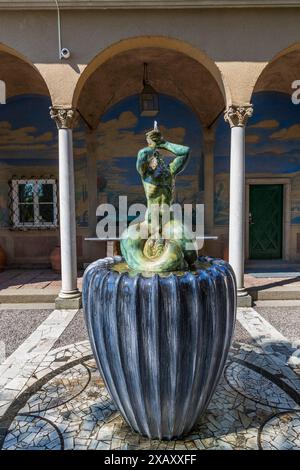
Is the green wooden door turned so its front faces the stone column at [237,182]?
yes

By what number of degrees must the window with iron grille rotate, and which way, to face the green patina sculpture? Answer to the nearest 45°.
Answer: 0° — it already faces it

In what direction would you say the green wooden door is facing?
toward the camera

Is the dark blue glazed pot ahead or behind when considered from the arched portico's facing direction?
ahead

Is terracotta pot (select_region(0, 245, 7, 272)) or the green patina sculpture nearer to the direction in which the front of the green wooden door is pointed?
the green patina sculpture

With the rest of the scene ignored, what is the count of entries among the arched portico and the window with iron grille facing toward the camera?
2

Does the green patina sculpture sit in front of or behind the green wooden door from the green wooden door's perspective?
in front

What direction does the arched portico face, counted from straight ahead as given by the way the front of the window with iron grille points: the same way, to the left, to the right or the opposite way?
the same way

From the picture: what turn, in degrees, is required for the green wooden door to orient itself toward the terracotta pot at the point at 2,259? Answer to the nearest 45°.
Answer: approximately 45° to its right

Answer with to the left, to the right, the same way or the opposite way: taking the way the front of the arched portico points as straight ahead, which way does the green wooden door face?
the same way

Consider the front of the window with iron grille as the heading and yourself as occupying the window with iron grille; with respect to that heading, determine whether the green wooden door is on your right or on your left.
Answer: on your left

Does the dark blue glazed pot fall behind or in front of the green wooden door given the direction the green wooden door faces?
in front

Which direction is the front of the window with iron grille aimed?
toward the camera

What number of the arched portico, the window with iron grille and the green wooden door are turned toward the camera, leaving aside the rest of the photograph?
3
